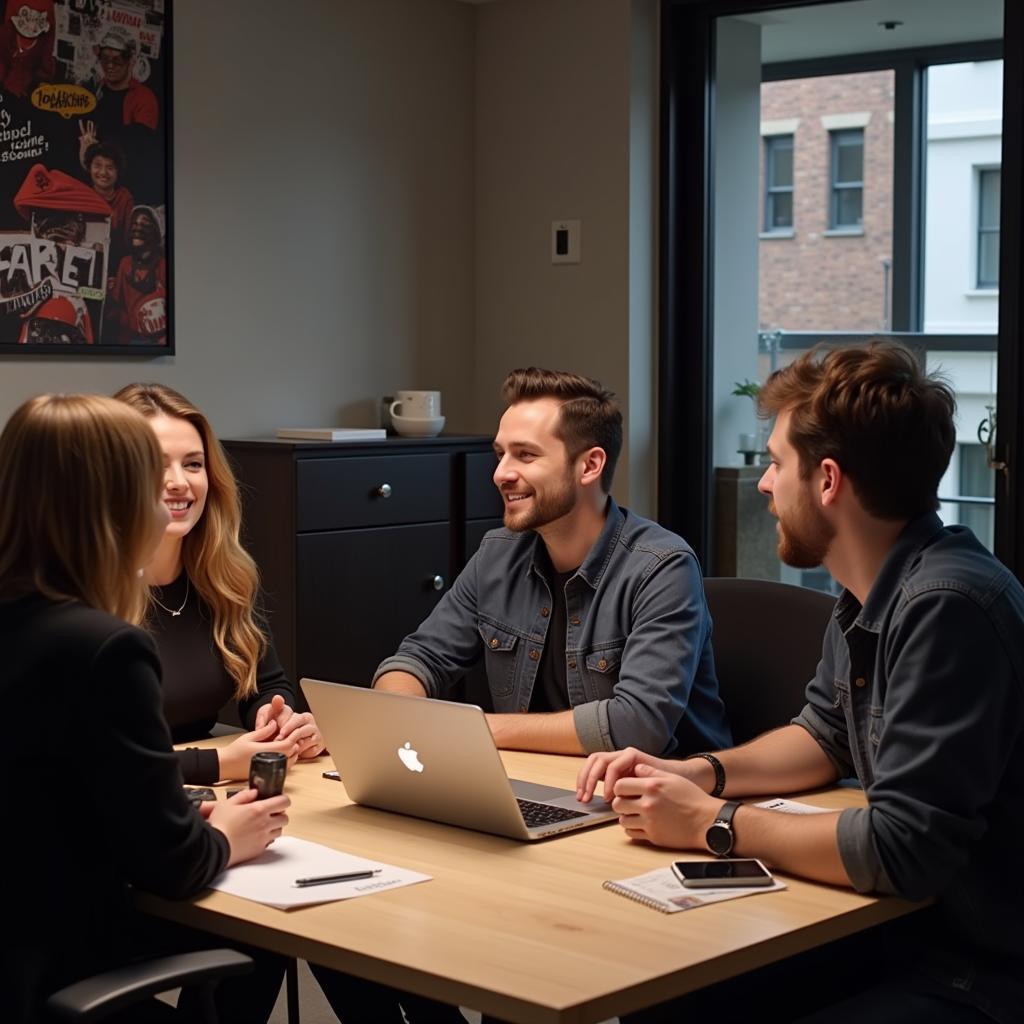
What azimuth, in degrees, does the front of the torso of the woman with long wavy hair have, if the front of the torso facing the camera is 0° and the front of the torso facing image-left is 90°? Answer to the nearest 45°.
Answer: approximately 315°

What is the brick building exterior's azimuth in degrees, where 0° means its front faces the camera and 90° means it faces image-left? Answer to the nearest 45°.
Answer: approximately 0°

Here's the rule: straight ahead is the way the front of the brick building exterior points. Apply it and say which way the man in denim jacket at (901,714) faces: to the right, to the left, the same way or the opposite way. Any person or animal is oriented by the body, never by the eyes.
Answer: to the right

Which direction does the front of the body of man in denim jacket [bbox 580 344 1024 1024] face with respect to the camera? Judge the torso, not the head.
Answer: to the viewer's left

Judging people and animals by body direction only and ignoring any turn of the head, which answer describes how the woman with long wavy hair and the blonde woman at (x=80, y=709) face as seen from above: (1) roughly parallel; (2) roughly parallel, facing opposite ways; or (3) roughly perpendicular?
roughly perpendicular

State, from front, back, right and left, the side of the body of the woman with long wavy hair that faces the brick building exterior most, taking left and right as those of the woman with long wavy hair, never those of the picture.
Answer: left

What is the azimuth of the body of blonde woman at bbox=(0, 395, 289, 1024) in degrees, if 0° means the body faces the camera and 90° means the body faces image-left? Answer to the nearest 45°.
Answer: approximately 225°

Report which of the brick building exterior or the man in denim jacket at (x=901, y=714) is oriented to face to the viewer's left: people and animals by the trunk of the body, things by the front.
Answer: the man in denim jacket

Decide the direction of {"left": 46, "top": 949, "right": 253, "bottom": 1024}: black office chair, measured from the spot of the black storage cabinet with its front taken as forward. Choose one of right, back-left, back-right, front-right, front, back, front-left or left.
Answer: front-right

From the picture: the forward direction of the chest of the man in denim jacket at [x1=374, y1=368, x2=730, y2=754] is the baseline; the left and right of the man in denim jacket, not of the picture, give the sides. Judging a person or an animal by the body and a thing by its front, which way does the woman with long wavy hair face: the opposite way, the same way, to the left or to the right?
to the left

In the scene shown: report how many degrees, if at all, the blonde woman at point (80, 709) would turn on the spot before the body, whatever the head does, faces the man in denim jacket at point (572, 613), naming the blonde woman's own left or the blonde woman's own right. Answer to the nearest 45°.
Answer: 0° — they already face them
